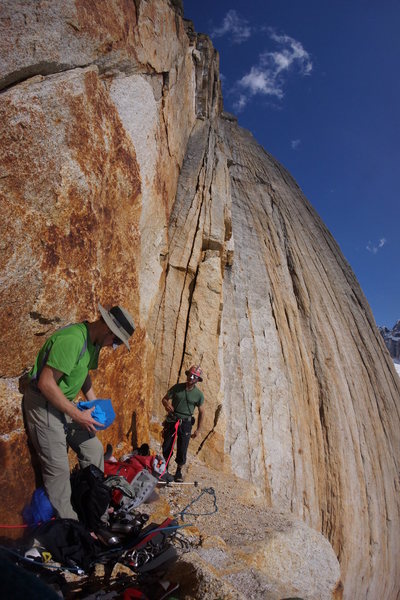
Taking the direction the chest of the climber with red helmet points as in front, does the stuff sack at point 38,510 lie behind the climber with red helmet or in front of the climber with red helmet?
in front

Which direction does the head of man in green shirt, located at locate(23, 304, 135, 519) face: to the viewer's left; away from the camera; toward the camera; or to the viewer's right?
to the viewer's right

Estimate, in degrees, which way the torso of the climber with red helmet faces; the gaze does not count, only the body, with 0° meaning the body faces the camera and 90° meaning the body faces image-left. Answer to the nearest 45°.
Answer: approximately 0°

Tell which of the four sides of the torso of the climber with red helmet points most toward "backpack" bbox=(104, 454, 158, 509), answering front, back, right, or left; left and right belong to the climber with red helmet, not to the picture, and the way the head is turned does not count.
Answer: front
